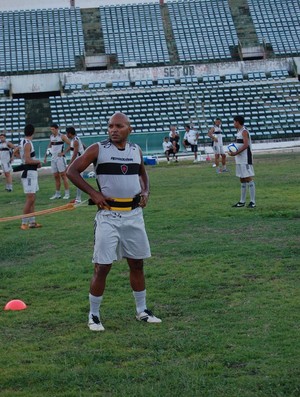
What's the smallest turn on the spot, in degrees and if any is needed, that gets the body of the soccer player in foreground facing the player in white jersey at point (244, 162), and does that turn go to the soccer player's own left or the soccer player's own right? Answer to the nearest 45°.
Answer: approximately 135° to the soccer player's own left

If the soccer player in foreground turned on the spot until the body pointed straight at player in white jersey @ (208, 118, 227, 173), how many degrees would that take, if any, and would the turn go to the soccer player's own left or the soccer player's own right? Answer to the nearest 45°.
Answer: approximately 135° to the soccer player's own left

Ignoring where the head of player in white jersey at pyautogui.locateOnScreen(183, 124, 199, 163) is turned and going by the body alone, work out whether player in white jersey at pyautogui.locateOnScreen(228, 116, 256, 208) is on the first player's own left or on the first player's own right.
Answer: on the first player's own left

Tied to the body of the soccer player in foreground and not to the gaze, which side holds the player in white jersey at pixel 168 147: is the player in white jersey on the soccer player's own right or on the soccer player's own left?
on the soccer player's own left
